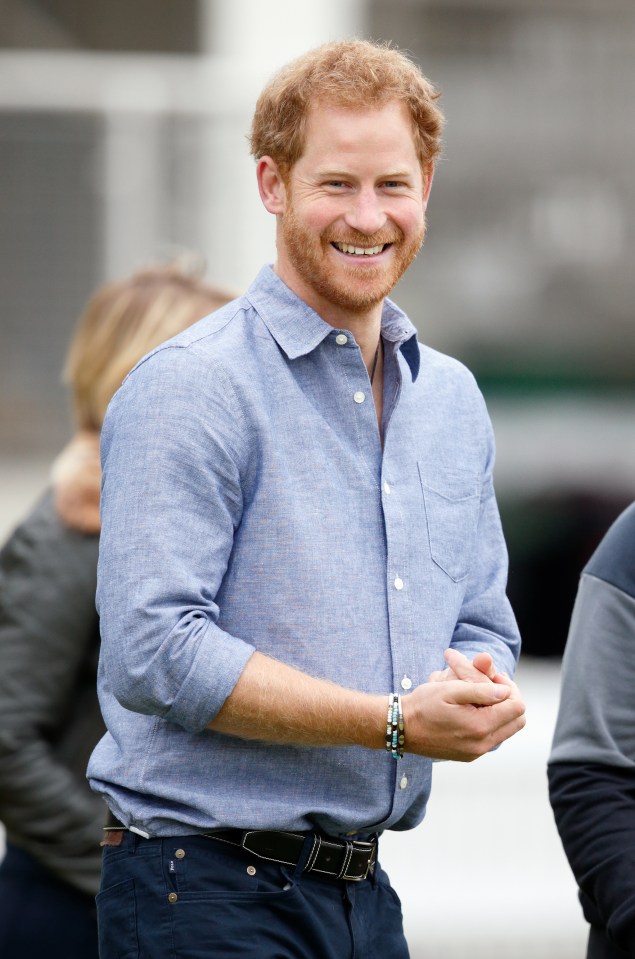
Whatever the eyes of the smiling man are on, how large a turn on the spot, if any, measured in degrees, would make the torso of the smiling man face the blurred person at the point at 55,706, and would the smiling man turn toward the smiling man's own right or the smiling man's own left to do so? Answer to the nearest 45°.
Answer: approximately 180°

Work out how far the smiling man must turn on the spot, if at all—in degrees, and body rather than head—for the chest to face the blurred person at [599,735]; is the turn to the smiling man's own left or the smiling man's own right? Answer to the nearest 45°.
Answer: approximately 45° to the smiling man's own left

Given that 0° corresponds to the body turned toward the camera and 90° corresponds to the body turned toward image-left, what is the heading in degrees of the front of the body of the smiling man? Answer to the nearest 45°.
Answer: approximately 315°
